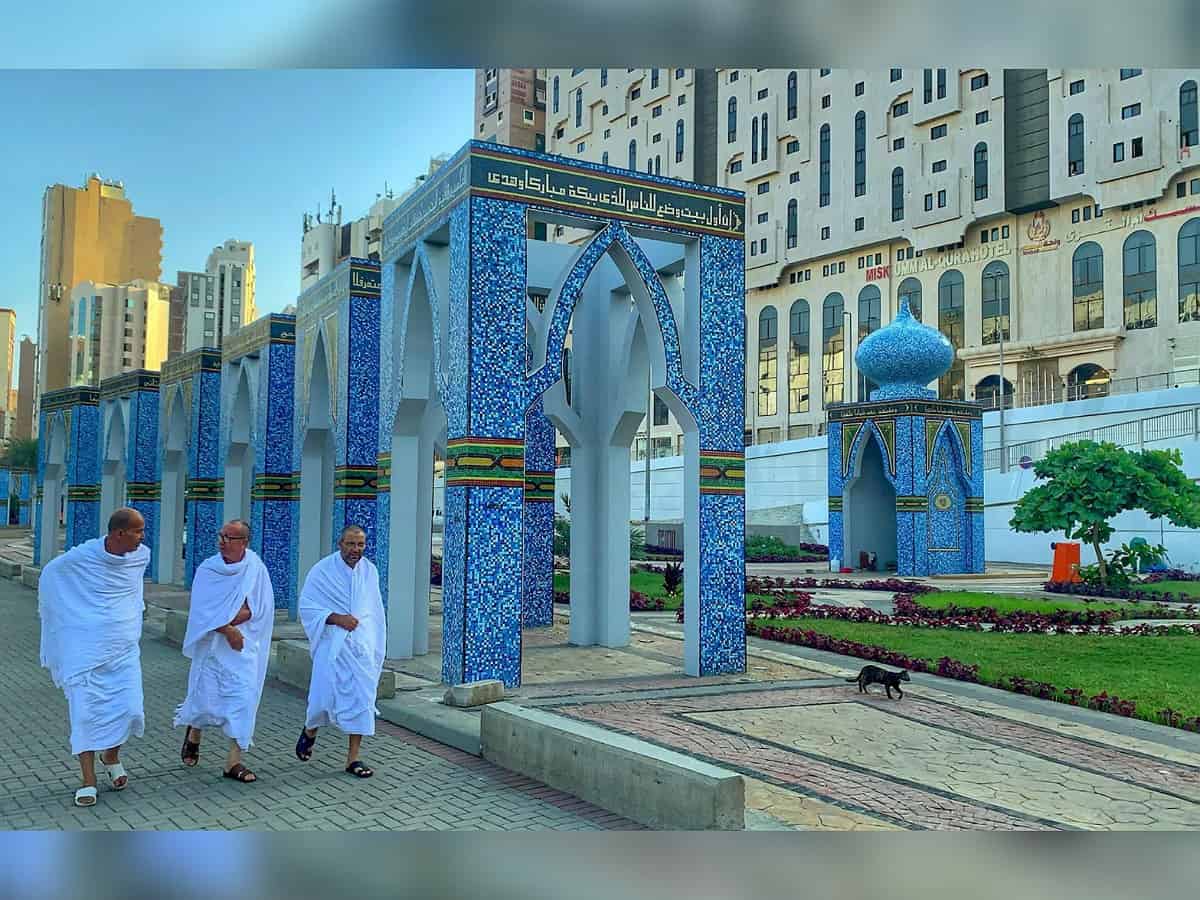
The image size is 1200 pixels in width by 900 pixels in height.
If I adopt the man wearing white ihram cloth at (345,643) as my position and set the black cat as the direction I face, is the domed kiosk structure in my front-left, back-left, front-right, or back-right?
front-left

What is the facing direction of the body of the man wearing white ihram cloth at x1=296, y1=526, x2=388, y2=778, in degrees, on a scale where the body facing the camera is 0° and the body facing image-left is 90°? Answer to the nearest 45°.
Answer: approximately 315°

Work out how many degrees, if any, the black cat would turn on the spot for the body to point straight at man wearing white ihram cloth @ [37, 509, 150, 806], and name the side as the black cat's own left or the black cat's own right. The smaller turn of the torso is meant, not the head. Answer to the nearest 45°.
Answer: approximately 135° to the black cat's own right

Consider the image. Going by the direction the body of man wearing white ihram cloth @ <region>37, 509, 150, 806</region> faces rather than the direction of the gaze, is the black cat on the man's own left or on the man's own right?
on the man's own left

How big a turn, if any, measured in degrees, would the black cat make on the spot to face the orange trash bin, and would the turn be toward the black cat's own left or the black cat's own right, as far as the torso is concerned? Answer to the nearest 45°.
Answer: approximately 90° to the black cat's own left

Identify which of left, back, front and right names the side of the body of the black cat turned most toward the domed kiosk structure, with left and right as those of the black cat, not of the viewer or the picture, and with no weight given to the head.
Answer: left

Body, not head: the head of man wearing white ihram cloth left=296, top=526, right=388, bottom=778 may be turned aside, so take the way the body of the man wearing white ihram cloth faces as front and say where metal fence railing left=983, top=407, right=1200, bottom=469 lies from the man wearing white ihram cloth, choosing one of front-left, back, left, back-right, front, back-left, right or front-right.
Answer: left

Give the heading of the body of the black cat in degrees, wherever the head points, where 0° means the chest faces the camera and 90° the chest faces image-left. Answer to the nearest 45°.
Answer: approximately 270°

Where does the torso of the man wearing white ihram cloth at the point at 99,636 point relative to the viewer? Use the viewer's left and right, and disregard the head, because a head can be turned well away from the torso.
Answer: facing the viewer and to the right of the viewer

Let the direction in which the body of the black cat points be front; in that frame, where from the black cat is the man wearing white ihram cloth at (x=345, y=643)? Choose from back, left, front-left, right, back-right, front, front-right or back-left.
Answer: back-right

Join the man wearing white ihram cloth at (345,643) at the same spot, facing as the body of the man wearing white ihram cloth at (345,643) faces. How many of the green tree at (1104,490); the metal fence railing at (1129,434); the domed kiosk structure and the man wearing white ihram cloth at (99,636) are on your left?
3

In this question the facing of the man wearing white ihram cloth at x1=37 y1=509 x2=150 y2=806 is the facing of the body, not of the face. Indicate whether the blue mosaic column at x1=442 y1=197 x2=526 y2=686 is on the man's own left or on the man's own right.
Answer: on the man's own left

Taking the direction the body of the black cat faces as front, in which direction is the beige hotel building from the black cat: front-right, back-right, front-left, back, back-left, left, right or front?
left

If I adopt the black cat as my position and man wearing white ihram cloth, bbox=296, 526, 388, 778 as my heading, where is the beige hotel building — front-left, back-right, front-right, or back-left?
back-right
